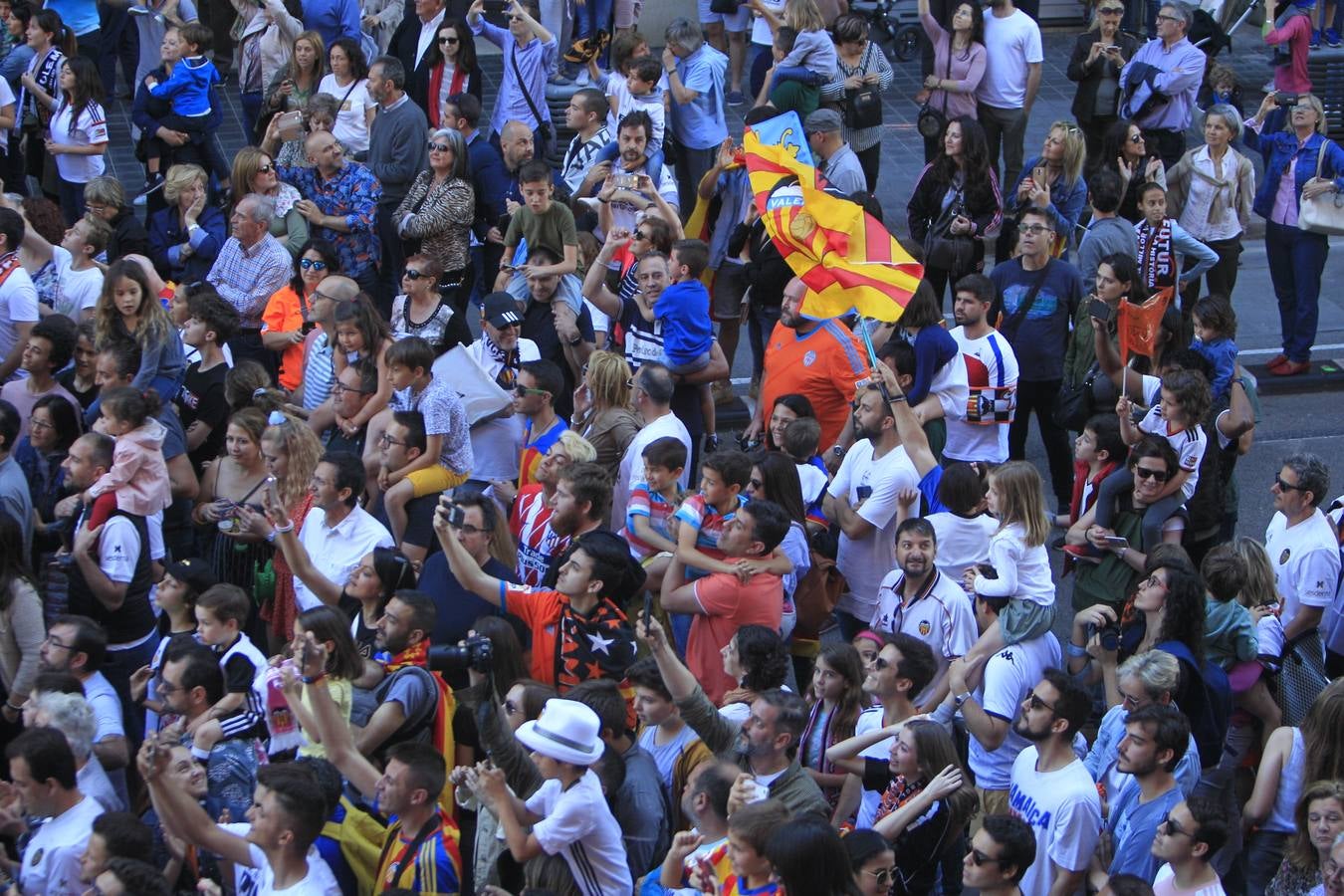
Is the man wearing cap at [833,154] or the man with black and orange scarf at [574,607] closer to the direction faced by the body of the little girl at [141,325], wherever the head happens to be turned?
the man with black and orange scarf

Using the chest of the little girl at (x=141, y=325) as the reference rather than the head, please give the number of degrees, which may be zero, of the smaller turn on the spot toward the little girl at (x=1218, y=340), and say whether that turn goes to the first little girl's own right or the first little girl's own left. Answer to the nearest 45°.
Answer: approximately 135° to the first little girl's own left

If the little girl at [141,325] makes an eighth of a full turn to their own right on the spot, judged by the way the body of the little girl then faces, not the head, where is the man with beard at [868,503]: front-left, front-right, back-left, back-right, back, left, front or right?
back-left

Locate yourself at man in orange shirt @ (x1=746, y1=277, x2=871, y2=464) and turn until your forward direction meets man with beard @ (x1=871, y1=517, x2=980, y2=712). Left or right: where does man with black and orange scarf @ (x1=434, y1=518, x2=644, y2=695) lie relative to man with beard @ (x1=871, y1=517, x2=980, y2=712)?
right

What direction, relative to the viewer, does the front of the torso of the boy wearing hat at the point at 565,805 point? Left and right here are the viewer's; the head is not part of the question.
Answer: facing to the left of the viewer

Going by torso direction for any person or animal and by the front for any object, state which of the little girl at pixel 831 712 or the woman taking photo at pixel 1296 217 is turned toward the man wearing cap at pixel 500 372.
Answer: the woman taking photo

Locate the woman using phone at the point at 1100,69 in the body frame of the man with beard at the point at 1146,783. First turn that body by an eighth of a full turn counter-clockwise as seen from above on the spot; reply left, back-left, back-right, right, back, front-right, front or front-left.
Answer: back
